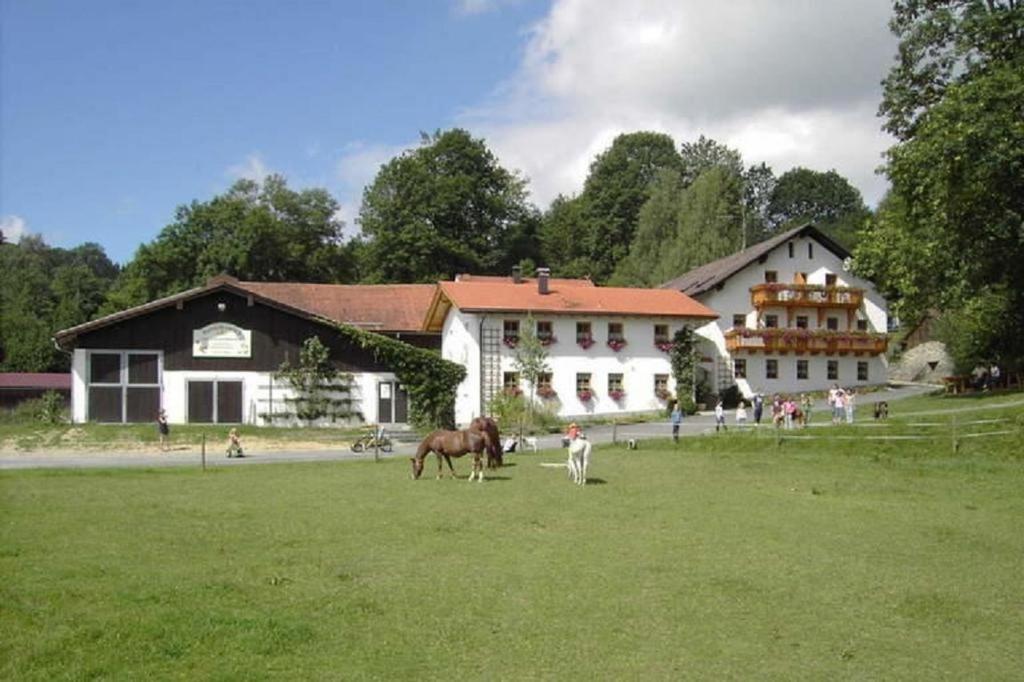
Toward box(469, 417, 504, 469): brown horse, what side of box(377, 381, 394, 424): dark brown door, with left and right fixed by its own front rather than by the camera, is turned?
front

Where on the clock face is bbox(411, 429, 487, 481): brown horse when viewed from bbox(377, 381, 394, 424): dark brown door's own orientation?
The brown horse is roughly at 12 o'clock from the dark brown door.

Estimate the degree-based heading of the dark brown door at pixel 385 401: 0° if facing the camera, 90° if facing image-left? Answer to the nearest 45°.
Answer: approximately 0°

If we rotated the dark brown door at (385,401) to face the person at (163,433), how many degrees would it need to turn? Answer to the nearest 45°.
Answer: approximately 45° to its right

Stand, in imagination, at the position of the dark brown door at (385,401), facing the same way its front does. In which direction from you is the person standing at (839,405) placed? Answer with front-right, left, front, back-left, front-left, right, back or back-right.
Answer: front-left

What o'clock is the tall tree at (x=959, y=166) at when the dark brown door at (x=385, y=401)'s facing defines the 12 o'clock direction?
The tall tree is roughly at 10 o'clock from the dark brown door.

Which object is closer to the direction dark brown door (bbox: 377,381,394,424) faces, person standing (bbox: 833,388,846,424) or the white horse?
the white horse

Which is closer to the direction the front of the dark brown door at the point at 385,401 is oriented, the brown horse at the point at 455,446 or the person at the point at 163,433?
the brown horse

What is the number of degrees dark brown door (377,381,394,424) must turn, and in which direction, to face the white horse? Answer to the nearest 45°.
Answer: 0° — it already faces it
